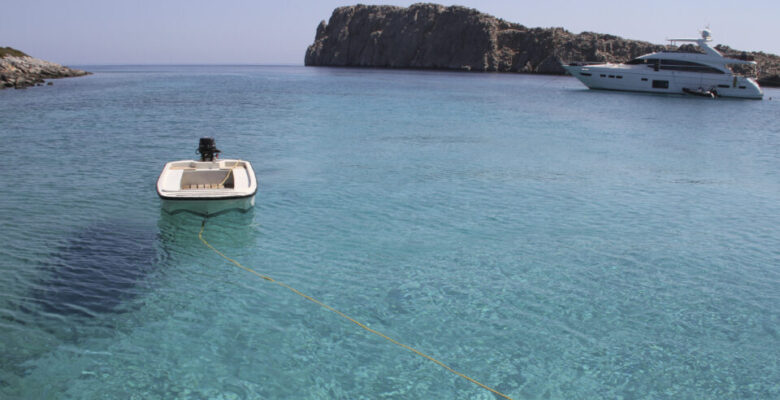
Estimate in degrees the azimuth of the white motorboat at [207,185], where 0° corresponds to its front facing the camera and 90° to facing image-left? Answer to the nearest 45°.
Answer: approximately 0°

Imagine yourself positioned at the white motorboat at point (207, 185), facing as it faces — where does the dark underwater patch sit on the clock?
The dark underwater patch is roughly at 1 o'clock from the white motorboat.

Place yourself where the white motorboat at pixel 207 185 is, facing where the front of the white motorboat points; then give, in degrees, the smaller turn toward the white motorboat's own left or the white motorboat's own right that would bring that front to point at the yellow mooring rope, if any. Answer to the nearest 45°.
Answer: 0° — it already faces it
